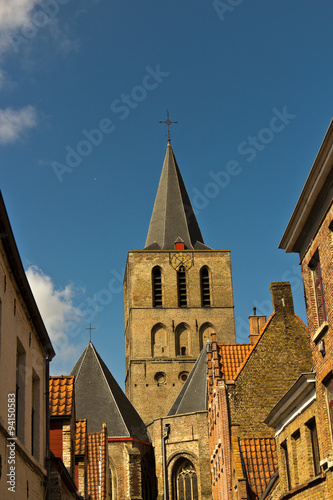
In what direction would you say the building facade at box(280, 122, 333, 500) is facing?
to the viewer's left
